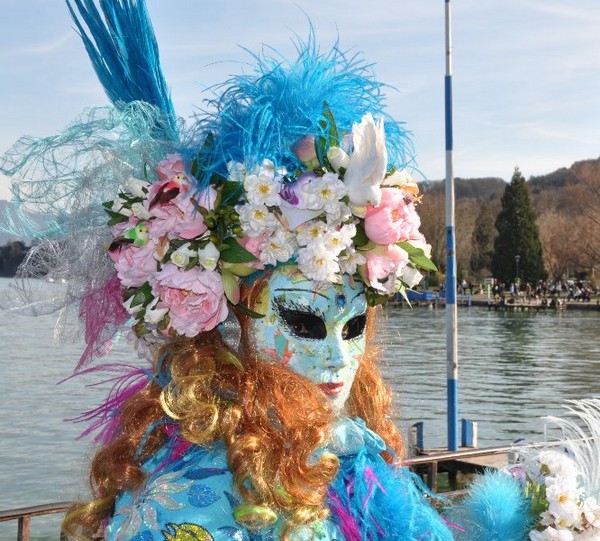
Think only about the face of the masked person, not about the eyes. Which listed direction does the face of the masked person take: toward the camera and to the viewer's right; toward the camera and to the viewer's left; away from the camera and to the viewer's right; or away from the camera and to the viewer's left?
toward the camera and to the viewer's right

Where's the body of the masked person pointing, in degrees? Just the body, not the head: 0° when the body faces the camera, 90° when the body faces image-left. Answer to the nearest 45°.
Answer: approximately 315°

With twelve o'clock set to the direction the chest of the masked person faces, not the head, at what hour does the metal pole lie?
The metal pole is roughly at 8 o'clock from the masked person.
